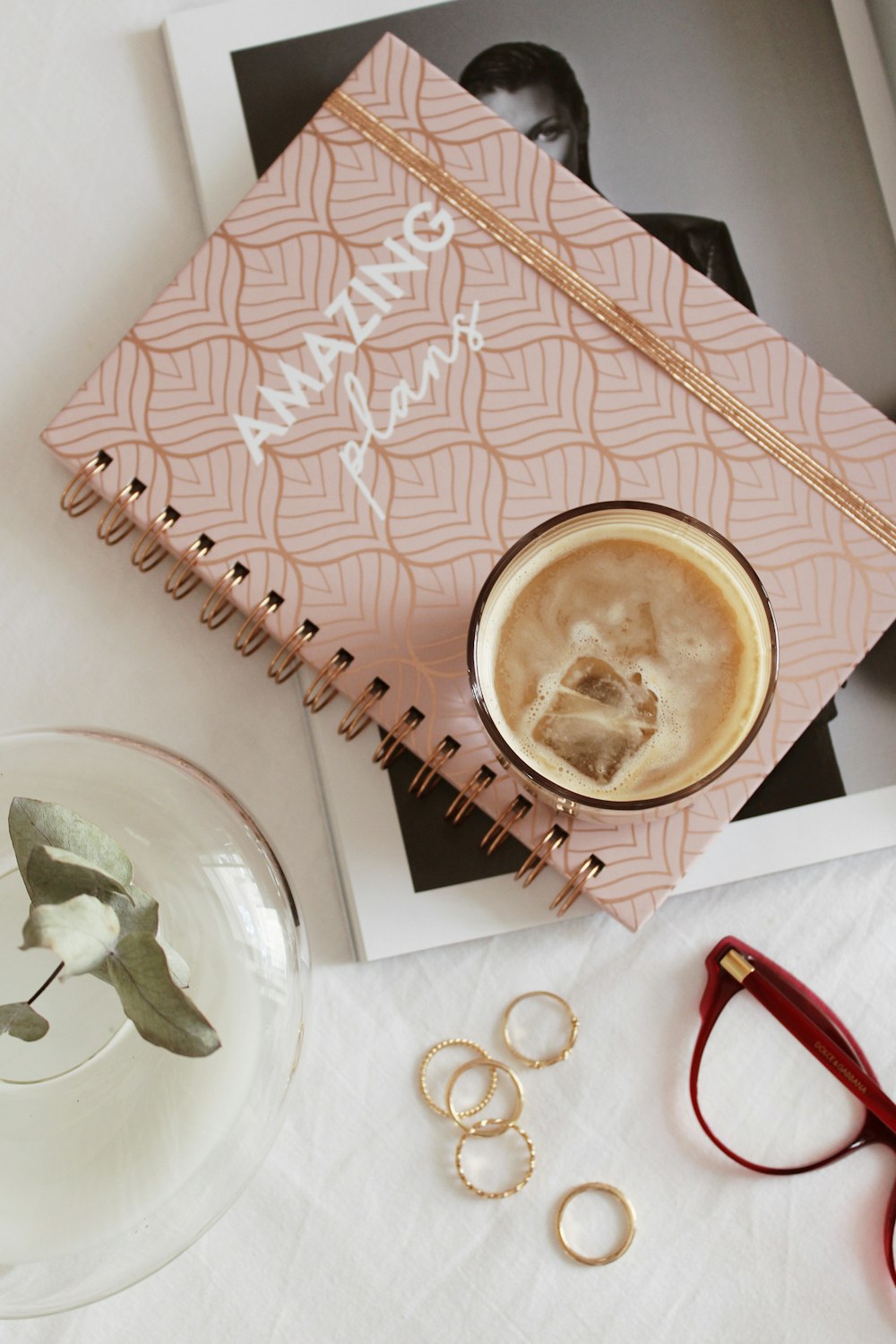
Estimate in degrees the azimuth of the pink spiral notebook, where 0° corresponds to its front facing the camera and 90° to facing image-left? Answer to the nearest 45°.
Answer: approximately 0°
